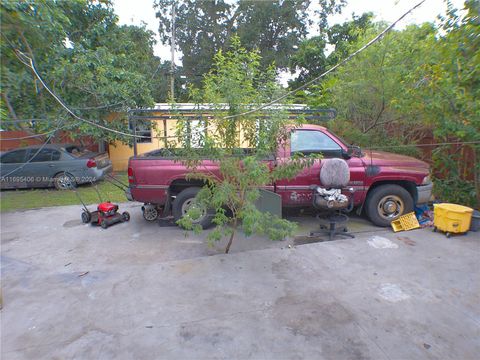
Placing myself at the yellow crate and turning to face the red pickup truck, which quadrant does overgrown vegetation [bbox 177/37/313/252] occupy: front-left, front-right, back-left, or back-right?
front-left

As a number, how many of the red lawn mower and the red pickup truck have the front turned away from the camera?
0

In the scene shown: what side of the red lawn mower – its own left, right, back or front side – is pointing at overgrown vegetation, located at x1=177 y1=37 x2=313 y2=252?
front

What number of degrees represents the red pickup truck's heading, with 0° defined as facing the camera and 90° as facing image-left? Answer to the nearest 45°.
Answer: approximately 270°

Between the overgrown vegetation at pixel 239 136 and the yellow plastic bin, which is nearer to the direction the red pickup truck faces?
the yellow plastic bin

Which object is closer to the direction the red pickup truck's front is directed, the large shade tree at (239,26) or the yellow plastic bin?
the yellow plastic bin

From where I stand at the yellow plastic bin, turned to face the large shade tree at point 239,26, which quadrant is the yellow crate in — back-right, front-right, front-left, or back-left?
front-left

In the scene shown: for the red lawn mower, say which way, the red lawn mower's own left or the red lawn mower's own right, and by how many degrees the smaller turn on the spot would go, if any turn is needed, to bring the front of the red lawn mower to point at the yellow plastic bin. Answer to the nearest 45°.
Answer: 0° — it already faces it

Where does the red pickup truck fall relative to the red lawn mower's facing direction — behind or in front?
in front

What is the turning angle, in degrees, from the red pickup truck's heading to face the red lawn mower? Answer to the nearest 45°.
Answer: approximately 180°

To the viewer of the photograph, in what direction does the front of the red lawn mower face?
facing the viewer and to the right of the viewer

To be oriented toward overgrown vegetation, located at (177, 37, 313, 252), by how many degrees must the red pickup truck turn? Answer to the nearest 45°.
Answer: approximately 135° to its right

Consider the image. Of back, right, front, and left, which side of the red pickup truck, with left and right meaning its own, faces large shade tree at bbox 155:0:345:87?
left

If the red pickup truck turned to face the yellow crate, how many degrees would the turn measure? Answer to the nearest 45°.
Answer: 0° — it already faces it

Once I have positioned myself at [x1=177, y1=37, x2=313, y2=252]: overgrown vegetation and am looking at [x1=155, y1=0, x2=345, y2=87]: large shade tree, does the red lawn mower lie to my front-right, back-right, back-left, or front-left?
front-left
